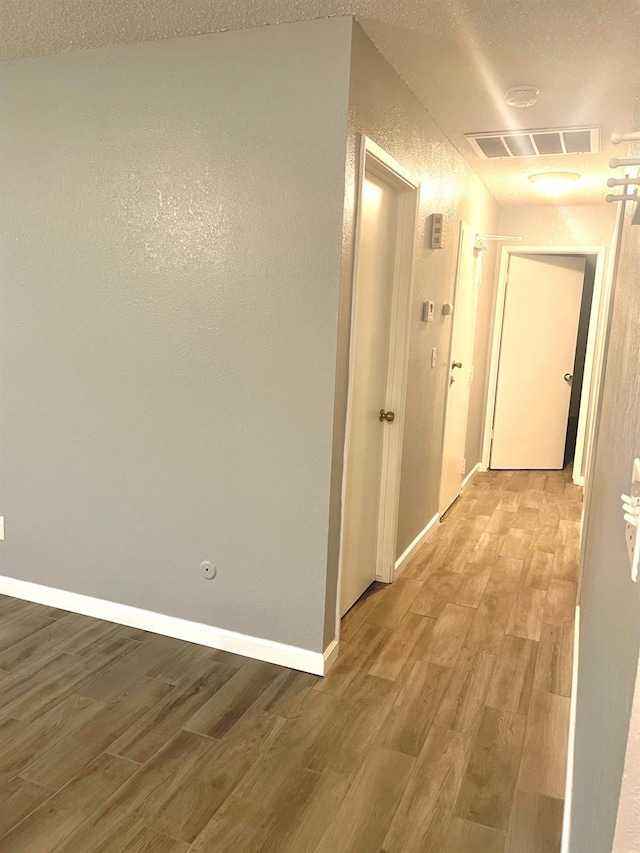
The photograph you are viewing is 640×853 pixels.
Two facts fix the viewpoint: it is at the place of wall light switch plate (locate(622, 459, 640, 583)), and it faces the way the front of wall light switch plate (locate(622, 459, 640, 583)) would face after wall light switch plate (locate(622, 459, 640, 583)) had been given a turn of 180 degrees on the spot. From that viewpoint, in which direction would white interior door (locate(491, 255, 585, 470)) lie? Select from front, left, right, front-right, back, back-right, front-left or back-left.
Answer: left

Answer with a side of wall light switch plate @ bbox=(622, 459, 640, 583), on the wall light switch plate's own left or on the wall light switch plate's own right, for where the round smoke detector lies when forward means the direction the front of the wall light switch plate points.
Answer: on the wall light switch plate's own right

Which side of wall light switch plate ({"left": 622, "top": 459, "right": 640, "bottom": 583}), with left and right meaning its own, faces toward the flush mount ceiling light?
right

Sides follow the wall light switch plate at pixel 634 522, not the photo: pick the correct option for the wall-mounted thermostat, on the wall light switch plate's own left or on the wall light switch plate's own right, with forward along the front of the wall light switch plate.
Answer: on the wall light switch plate's own right

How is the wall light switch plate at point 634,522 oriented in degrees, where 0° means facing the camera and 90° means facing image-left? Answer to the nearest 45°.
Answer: approximately 90°

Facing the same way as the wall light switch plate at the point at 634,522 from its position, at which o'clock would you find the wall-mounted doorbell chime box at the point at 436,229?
the wall-mounted doorbell chime box at the point at 436,229 is roughly at 2 o'clock from the wall light switch plate at the point at 634,522.

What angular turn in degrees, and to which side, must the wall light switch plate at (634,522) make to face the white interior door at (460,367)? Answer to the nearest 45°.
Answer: approximately 90° to its right

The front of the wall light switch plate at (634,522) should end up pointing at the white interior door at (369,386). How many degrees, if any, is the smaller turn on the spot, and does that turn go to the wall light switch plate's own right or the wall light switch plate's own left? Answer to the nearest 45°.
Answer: approximately 45° to the wall light switch plate's own right
